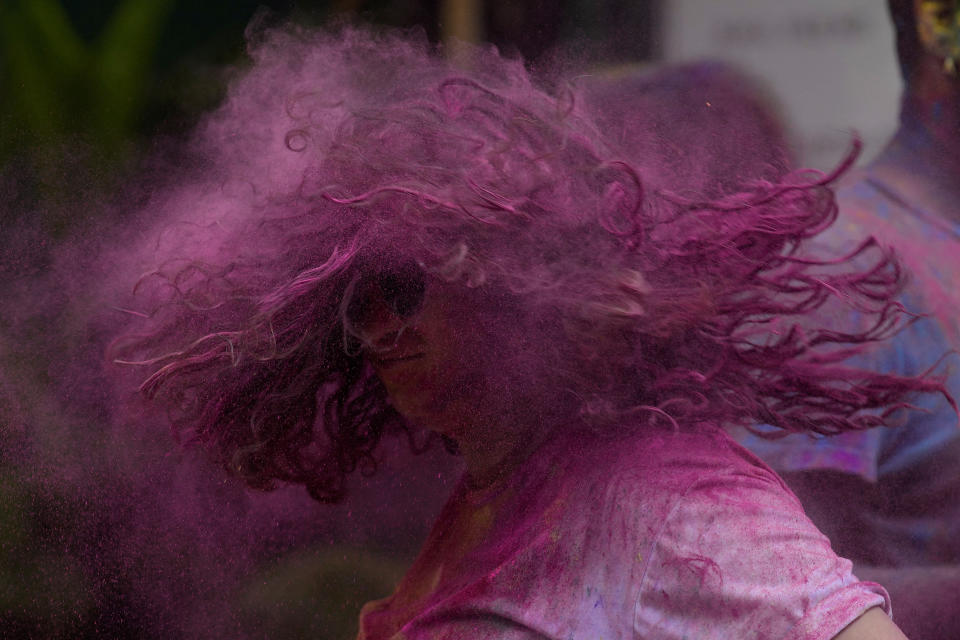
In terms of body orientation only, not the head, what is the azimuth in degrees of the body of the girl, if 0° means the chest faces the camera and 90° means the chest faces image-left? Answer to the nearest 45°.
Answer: approximately 45°

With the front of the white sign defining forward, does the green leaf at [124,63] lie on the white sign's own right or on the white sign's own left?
on the white sign's own right
